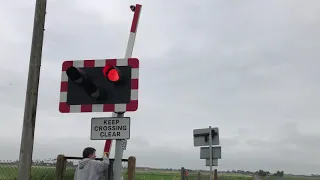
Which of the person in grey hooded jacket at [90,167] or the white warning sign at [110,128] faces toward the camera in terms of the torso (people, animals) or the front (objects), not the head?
the white warning sign

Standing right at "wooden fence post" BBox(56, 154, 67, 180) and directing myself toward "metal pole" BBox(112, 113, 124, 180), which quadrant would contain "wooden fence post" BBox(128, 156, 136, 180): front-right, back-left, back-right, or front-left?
front-left

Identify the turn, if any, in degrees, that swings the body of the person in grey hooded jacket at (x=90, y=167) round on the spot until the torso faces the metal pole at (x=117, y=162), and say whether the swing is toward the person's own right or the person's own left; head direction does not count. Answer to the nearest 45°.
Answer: approximately 90° to the person's own right

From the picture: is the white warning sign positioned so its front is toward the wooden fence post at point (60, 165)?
no

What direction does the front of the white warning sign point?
toward the camera
